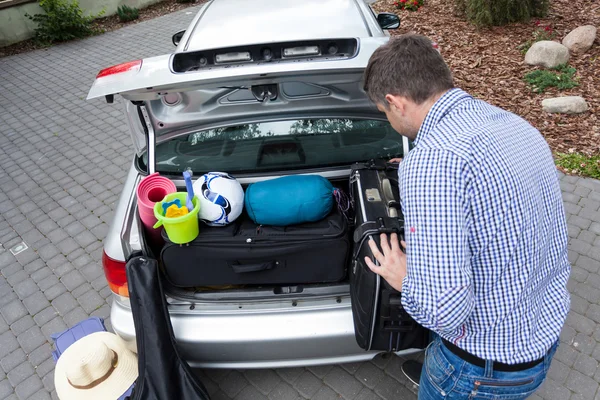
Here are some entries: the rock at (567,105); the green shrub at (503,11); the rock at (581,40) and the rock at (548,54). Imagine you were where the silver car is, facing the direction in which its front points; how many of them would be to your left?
0

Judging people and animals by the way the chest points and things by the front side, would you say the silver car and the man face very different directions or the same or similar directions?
same or similar directions

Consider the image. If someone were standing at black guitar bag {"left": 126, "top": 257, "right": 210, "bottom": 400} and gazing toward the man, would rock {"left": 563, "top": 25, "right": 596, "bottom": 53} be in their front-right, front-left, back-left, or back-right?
front-left

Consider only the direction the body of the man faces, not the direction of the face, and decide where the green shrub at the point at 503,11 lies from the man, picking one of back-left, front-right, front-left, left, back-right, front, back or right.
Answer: front-right

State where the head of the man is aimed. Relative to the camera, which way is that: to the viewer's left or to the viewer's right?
to the viewer's left

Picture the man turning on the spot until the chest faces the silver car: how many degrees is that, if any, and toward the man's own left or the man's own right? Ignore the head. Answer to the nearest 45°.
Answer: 0° — they already face it

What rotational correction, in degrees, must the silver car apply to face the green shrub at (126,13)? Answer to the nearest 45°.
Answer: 0° — it already faces it

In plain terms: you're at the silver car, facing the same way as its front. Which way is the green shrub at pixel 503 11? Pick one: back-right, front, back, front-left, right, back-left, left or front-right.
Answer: front-right

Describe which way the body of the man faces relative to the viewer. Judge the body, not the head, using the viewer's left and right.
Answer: facing away from the viewer and to the left of the viewer

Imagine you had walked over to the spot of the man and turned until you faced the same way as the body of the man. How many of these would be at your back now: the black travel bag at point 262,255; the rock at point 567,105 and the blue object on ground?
0

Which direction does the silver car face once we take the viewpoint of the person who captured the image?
facing away from the viewer

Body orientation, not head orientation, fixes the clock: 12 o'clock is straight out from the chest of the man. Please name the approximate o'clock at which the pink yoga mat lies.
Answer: The pink yoga mat is roughly at 11 o'clock from the man.

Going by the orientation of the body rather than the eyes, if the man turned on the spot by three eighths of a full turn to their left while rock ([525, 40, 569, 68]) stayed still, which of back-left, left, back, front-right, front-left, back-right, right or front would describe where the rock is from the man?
back

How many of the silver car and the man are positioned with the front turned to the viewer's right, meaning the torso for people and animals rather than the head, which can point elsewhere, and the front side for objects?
0
